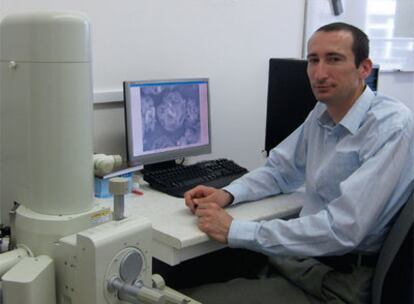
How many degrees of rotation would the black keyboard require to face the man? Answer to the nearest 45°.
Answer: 0° — it already faces them

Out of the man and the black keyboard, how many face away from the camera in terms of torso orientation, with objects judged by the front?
0

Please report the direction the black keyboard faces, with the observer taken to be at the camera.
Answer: facing the viewer and to the right of the viewer

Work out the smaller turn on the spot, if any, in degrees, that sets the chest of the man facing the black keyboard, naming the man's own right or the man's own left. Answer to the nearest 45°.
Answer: approximately 90° to the man's own right

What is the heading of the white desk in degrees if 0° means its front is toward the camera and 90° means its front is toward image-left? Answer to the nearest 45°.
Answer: approximately 315°

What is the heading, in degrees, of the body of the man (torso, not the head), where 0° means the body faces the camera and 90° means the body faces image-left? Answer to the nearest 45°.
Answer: approximately 45°

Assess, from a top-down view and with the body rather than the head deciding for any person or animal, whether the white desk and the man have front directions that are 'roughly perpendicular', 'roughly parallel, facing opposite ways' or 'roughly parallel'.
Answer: roughly perpendicular
